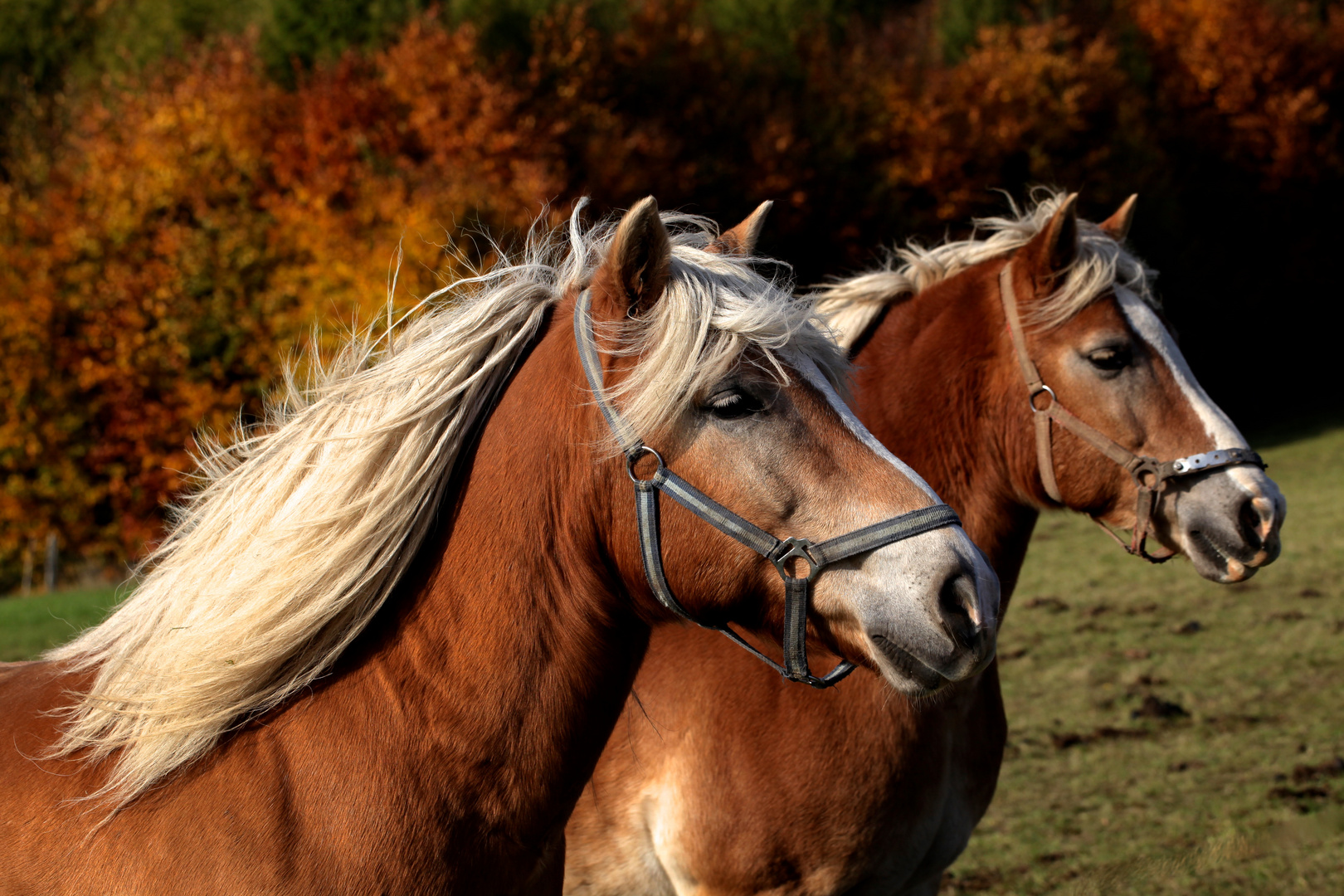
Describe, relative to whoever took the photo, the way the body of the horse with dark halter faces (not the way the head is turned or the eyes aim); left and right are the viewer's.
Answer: facing to the right of the viewer
